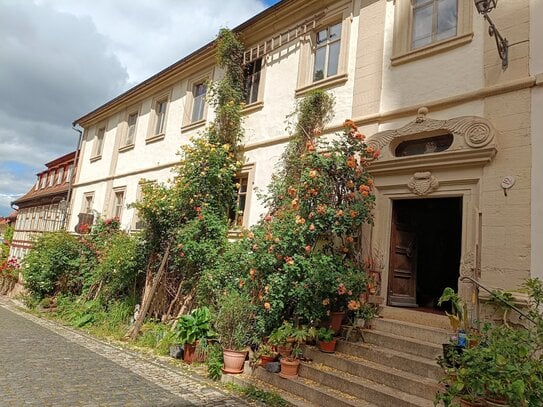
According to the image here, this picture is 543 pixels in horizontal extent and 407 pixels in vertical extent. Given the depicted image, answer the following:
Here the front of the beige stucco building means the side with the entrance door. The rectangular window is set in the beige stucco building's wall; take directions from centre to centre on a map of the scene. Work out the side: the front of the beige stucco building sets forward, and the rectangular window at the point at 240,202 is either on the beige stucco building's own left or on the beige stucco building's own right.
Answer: on the beige stucco building's own right

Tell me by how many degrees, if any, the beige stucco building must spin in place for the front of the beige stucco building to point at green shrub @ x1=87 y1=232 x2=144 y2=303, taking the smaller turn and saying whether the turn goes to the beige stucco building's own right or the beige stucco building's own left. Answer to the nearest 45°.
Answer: approximately 90° to the beige stucco building's own right

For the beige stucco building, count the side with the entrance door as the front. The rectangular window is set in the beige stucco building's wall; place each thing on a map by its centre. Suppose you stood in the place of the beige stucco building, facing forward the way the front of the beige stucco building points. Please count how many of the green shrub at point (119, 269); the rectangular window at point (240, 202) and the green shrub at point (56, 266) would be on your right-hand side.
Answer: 3

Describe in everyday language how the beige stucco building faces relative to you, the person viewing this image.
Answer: facing the viewer and to the left of the viewer
